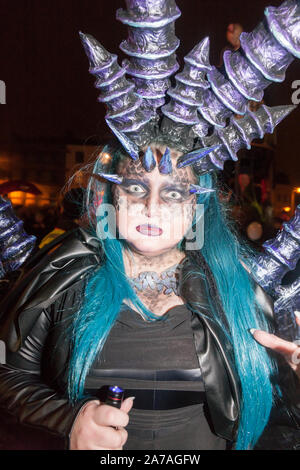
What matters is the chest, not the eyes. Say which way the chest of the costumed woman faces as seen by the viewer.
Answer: toward the camera

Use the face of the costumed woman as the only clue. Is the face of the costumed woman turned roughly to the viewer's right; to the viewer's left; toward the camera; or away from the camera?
toward the camera
